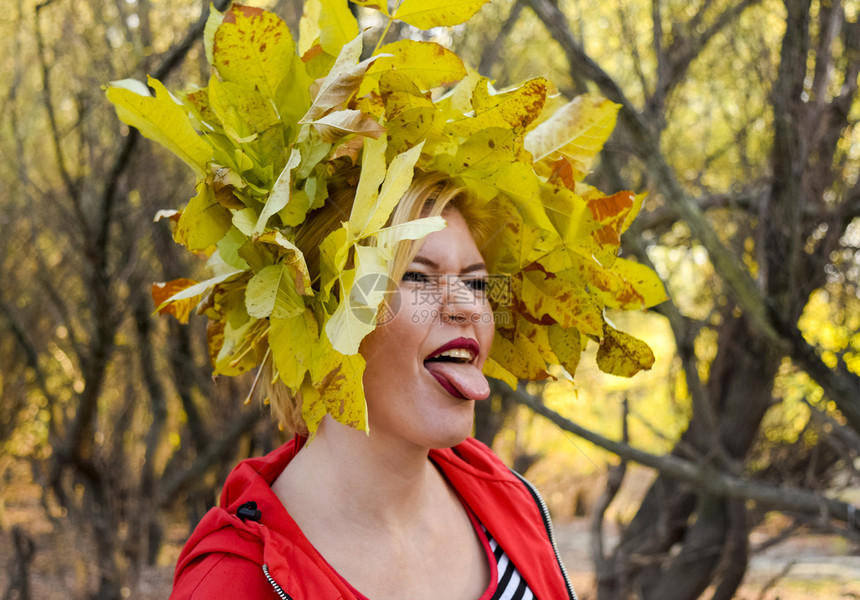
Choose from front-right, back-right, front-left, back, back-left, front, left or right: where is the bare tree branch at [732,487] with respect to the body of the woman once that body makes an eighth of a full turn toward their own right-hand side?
back-left

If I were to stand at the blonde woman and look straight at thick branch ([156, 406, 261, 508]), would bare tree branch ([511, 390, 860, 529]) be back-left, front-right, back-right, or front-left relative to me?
front-right

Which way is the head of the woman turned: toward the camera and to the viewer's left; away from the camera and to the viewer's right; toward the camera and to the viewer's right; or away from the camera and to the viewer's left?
toward the camera and to the viewer's right

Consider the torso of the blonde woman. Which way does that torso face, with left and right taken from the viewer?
facing the viewer and to the right of the viewer

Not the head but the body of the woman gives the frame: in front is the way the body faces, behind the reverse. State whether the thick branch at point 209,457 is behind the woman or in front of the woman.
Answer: behind
